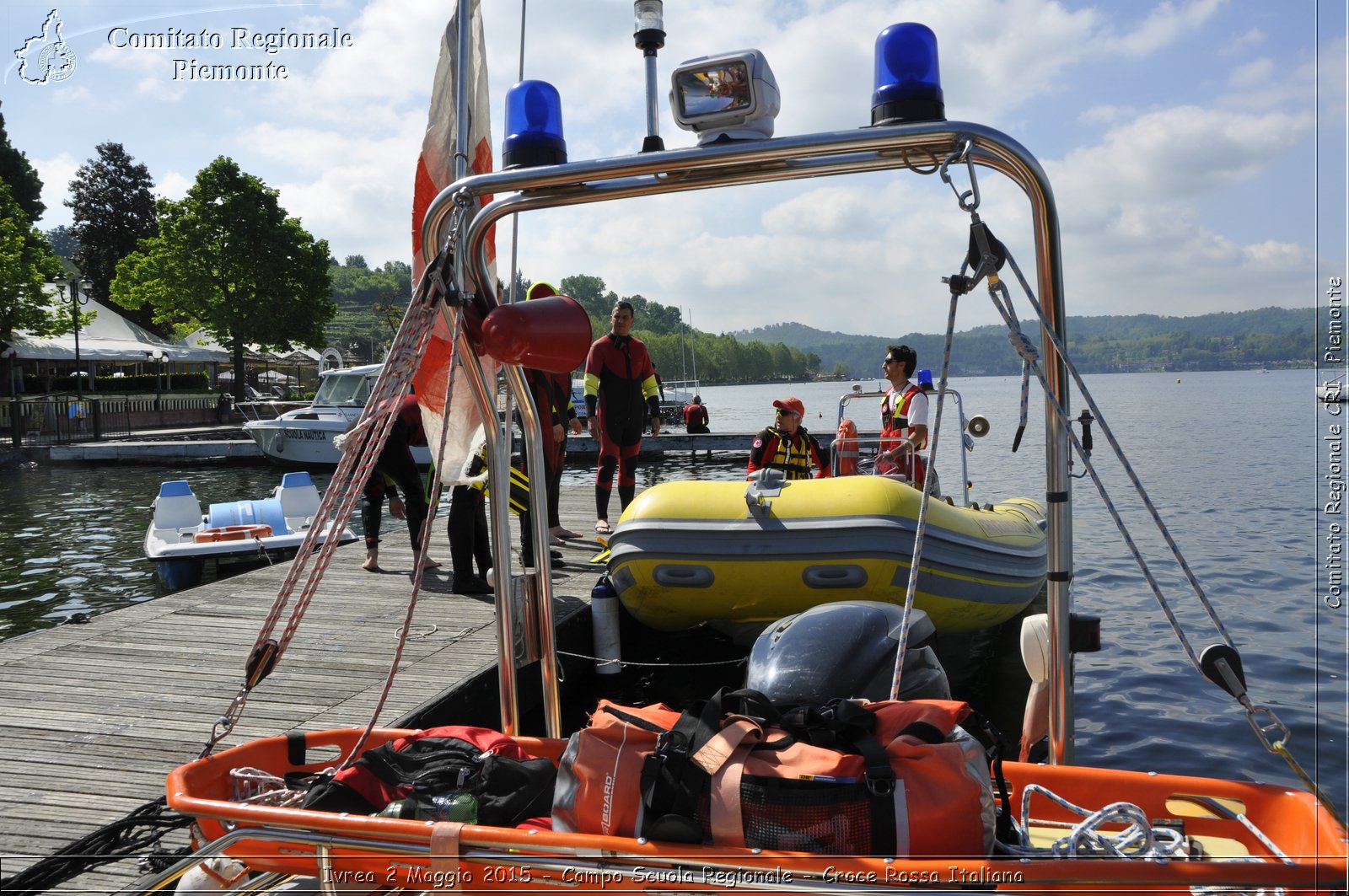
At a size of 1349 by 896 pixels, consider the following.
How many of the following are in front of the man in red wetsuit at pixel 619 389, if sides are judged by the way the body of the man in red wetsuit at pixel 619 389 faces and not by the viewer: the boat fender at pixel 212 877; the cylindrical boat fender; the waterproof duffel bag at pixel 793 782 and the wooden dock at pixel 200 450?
3

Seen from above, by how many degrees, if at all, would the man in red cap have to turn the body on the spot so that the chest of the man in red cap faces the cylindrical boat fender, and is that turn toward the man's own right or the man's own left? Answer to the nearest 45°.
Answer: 0° — they already face it

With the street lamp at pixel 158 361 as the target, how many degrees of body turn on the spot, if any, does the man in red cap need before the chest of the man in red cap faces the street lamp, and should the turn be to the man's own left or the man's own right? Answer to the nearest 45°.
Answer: approximately 90° to the man's own right

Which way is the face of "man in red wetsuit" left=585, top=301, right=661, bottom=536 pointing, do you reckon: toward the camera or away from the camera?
toward the camera

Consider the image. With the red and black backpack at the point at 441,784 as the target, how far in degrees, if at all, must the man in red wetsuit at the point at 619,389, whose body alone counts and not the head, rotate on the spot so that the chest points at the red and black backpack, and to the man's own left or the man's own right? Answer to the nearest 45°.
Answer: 0° — they already face it

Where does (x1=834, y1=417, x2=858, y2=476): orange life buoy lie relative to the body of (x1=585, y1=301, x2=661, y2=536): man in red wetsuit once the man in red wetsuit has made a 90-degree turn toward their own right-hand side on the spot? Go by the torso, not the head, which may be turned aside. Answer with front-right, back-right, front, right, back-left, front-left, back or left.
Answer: back

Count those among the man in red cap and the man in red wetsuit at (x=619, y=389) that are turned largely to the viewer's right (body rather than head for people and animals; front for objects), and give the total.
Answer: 0

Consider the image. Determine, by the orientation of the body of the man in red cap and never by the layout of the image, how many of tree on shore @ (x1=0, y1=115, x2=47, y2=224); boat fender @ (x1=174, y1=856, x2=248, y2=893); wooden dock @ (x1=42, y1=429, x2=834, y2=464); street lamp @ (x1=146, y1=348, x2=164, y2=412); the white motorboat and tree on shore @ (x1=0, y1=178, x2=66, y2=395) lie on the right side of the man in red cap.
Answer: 5

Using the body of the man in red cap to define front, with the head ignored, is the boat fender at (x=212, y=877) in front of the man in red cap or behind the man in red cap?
in front

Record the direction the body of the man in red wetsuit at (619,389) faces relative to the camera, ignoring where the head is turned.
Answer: toward the camera

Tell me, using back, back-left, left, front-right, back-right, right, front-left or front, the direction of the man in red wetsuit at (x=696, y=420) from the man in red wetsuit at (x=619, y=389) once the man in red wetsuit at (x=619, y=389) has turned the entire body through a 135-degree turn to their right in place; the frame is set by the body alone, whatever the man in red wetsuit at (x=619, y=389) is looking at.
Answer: front-right

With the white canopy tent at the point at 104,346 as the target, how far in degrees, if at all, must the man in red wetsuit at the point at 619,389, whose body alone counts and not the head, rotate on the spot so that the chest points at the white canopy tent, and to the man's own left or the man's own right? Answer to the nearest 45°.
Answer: approximately 135° to the man's own right

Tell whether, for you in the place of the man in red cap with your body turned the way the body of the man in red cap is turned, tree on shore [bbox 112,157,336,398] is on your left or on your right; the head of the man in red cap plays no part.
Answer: on your right

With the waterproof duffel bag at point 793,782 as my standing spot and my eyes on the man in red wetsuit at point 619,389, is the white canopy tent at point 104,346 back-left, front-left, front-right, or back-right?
front-left

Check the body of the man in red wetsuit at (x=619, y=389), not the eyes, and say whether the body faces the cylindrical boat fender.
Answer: yes

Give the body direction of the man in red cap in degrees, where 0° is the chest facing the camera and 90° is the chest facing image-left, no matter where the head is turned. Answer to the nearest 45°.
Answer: approximately 45°
